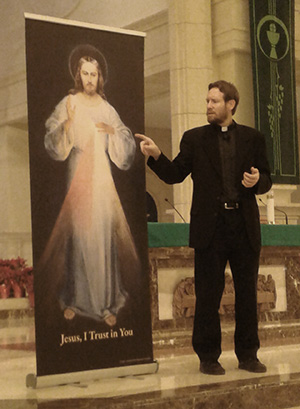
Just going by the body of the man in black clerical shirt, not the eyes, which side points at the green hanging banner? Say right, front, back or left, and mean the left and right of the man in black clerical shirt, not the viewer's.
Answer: back

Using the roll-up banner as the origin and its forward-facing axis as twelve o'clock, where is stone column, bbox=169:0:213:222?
The stone column is roughly at 8 o'clock from the roll-up banner.

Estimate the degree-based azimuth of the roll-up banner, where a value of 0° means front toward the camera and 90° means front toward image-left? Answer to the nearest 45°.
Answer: approximately 315°

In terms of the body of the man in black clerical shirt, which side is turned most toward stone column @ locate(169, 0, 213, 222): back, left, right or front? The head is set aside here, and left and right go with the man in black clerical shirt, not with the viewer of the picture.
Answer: back

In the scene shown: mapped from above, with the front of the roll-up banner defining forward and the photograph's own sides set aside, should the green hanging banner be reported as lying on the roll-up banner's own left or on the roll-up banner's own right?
on the roll-up banner's own left

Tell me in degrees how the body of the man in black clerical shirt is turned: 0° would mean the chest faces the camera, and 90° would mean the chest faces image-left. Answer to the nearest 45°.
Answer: approximately 0°
